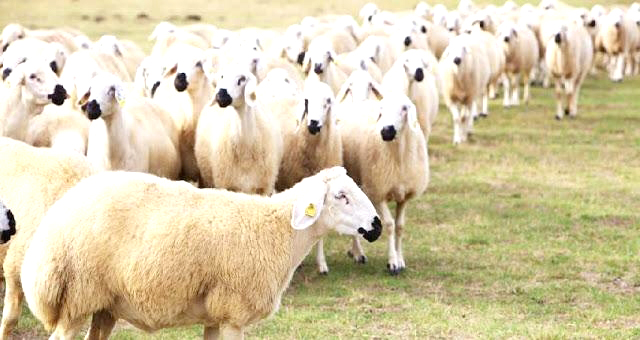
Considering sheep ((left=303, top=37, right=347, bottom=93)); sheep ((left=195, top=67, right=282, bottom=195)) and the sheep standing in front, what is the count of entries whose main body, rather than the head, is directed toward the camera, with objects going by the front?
2

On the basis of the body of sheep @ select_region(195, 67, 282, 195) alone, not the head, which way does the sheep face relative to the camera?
toward the camera

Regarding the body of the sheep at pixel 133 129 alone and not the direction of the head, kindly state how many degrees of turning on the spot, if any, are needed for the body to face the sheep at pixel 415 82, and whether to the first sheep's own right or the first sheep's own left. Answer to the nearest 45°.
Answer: approximately 180°

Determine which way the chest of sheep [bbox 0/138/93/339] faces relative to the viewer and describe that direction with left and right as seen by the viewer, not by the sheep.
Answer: facing to the left of the viewer

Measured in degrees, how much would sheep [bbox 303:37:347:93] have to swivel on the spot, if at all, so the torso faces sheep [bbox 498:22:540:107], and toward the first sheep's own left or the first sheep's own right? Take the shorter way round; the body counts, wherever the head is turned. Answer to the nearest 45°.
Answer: approximately 135° to the first sheep's own left

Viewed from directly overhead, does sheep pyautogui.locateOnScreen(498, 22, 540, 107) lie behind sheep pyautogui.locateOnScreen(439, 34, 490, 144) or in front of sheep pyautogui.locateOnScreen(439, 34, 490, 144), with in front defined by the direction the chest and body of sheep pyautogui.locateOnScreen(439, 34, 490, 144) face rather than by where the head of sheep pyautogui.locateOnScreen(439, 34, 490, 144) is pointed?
behind

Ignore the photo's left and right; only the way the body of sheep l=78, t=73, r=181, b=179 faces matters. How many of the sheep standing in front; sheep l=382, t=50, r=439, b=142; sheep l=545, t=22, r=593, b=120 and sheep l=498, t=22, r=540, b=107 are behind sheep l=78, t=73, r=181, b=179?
3

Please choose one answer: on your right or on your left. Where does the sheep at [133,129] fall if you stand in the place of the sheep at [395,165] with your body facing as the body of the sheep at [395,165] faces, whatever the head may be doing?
on your right

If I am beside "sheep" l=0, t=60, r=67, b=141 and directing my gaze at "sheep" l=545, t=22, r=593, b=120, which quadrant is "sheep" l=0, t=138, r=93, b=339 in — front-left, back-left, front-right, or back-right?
back-right

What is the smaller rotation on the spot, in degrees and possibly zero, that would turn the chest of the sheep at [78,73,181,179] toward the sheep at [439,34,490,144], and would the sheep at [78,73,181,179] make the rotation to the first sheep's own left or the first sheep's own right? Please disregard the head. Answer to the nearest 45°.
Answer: approximately 180°

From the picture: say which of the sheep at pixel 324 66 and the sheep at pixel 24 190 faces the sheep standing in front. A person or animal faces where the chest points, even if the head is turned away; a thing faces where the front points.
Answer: the sheep at pixel 324 66

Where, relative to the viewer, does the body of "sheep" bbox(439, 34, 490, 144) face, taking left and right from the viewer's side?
facing the viewer

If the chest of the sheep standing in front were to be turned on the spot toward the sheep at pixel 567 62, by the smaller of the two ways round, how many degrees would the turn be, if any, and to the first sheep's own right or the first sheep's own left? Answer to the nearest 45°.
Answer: approximately 45° to the first sheep's own left

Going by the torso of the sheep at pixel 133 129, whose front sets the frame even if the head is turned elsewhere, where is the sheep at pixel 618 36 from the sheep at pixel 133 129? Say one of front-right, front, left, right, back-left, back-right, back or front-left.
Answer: back

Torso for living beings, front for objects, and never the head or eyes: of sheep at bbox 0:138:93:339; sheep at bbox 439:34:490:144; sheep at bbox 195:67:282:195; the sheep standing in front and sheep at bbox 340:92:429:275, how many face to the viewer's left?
1

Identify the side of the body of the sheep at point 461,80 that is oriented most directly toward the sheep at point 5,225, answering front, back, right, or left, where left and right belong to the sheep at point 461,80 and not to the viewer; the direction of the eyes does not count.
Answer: front
